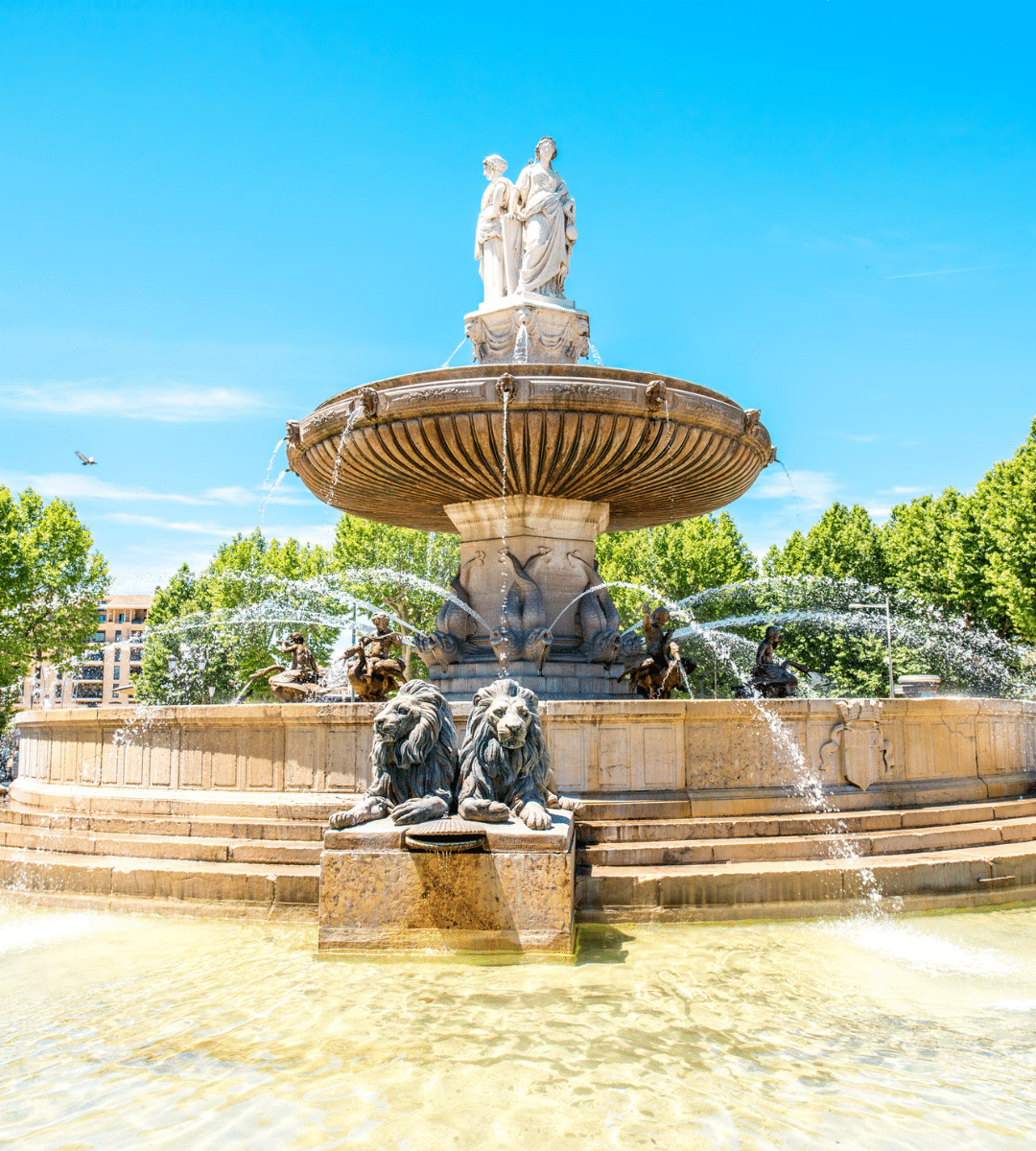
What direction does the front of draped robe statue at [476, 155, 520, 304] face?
to the viewer's left

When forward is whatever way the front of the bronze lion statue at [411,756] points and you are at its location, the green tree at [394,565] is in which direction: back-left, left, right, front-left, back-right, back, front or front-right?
back-right

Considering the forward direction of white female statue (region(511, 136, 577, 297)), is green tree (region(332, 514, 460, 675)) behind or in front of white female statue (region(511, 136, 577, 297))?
behind

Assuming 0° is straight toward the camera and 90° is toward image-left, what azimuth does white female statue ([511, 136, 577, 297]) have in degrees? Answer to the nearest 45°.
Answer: approximately 0°

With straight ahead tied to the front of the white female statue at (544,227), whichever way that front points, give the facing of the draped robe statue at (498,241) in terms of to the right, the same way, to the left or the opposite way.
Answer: to the right

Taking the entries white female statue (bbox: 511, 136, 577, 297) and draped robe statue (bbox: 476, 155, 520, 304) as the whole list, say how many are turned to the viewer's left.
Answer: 1

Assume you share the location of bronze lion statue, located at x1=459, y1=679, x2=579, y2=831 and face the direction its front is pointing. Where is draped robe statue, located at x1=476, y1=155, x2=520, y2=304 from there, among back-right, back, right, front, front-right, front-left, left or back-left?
back

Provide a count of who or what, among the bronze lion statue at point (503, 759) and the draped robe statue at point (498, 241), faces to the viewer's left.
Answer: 1

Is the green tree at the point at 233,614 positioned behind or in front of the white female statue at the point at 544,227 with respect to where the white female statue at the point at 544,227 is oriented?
behind

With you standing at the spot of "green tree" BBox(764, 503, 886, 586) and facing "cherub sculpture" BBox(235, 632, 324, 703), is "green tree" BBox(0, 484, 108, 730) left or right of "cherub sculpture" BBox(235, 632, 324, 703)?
right
